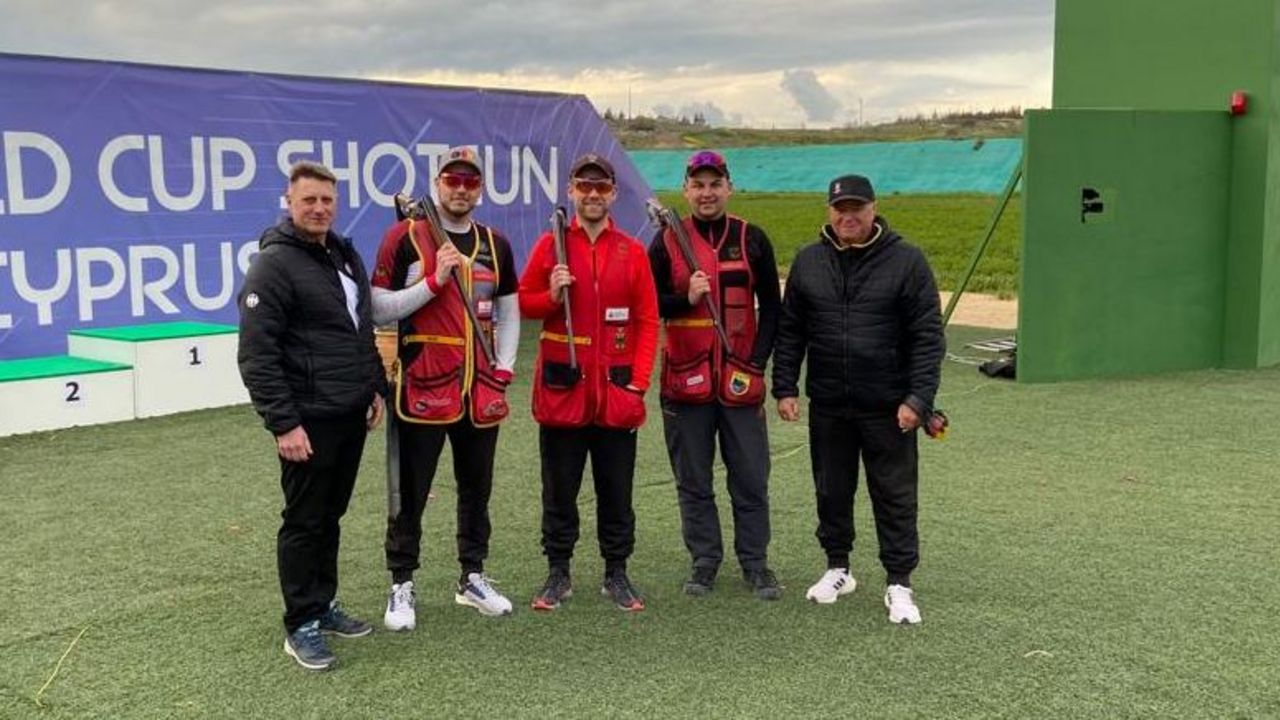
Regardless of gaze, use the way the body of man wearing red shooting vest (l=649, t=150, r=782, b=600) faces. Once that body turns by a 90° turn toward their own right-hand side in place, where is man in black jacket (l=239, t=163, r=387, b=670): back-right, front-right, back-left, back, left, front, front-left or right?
front-left

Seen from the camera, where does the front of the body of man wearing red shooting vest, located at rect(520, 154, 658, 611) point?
toward the camera

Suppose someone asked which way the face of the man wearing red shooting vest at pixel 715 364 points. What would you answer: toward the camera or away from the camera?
toward the camera

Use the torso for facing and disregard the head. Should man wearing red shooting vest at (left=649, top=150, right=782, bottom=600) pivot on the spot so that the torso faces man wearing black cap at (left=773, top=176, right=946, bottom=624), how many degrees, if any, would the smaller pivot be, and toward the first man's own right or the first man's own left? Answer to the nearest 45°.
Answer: approximately 90° to the first man's own left

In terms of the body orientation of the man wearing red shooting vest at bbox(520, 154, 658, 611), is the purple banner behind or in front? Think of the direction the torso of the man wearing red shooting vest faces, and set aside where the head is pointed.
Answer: behind

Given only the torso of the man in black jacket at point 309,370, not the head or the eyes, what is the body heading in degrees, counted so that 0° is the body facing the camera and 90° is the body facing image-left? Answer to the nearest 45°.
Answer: approximately 315°

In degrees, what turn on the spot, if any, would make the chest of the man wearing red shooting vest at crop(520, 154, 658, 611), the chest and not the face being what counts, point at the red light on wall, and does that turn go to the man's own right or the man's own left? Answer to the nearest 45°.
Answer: approximately 135° to the man's own left

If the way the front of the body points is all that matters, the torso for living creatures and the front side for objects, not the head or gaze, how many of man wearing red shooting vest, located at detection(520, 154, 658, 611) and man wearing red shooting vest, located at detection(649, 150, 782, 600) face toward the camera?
2

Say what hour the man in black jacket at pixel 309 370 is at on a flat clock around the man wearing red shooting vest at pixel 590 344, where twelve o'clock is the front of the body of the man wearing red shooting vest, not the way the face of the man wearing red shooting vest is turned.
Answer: The man in black jacket is roughly at 2 o'clock from the man wearing red shooting vest.

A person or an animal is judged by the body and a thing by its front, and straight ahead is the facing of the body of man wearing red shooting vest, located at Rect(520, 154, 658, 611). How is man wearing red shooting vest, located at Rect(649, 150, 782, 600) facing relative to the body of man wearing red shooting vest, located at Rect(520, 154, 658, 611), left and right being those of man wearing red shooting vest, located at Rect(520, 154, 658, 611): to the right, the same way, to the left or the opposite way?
the same way

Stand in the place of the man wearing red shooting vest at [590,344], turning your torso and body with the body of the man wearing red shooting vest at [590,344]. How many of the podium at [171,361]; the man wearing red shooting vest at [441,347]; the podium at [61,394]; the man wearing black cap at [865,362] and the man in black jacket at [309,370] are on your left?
1

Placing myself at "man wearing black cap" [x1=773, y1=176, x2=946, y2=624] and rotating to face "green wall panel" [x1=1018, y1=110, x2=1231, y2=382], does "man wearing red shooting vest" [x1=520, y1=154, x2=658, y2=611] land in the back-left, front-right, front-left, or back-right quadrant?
back-left

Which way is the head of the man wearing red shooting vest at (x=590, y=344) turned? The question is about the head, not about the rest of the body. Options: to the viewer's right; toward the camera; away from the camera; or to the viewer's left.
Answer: toward the camera

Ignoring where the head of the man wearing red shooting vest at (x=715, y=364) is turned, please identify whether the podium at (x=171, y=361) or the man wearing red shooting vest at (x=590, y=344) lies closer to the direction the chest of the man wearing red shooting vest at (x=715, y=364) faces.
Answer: the man wearing red shooting vest

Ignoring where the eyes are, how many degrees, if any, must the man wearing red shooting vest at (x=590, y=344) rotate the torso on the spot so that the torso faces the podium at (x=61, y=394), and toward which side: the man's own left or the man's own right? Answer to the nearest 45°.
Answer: approximately 135° to the man's own right

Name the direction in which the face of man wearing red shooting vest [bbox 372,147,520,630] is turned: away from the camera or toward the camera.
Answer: toward the camera

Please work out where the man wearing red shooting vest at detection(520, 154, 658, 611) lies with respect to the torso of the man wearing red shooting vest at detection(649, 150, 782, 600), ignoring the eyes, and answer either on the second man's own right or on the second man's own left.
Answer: on the second man's own right

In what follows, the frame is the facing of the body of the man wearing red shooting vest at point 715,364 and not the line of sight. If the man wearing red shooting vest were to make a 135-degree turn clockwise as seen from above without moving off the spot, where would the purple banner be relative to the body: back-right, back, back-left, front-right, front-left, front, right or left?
front

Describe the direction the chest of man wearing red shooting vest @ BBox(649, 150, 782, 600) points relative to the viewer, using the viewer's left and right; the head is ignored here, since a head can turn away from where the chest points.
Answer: facing the viewer
